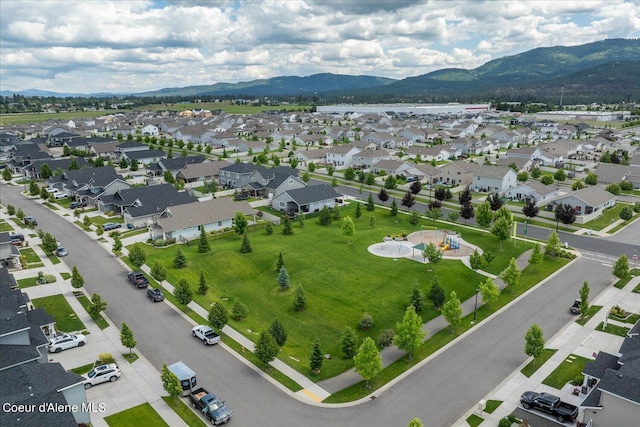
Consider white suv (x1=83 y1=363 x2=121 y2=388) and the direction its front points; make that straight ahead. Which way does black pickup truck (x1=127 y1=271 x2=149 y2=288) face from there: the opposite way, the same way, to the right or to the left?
to the right

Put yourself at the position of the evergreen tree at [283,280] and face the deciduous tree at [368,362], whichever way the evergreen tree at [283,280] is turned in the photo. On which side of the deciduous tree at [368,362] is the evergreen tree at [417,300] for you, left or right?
left

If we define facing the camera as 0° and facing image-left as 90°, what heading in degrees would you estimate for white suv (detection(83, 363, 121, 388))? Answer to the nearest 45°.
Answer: approximately 45°

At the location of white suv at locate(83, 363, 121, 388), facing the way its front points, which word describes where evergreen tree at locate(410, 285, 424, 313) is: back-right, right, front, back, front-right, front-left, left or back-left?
back-left

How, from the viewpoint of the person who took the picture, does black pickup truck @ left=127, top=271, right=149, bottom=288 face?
facing away from the viewer and to the left of the viewer

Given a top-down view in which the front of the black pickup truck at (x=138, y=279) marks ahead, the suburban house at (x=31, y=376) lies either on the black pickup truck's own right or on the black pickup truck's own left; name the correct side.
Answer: on the black pickup truck's own left

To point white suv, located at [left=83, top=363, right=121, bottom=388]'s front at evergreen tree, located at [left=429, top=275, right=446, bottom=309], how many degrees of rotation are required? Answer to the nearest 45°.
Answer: approximately 135° to its left

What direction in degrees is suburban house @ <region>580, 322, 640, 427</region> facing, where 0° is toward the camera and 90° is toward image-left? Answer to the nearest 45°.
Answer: approximately 135°
